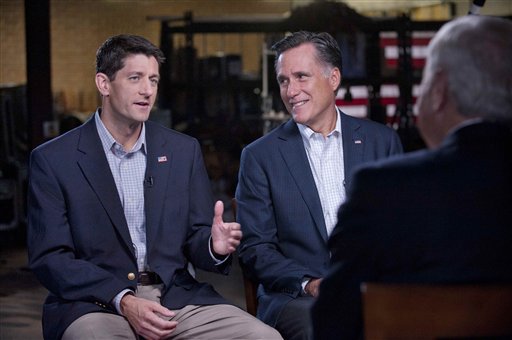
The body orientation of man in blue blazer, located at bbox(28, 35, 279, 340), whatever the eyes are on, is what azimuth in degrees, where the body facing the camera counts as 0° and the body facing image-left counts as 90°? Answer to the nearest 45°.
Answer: approximately 315°

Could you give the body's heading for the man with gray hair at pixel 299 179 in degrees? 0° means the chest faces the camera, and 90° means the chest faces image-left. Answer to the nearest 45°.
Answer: approximately 0°

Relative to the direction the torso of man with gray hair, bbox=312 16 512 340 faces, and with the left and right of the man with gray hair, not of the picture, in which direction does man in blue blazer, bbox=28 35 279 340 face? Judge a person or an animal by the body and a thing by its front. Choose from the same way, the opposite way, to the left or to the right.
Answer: the opposite way

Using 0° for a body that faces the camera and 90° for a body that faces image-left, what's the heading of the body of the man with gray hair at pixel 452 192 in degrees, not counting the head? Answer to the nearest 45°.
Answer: approximately 135°

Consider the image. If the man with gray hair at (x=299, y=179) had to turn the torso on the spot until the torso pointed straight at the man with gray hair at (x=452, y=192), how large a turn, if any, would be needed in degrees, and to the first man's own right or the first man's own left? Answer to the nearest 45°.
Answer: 0° — they already face them

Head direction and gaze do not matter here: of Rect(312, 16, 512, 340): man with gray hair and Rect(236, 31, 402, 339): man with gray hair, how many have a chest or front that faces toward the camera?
1

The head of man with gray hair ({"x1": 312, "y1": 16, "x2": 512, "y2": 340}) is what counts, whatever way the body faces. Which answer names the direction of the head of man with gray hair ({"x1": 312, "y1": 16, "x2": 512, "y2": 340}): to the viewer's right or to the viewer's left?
to the viewer's left
